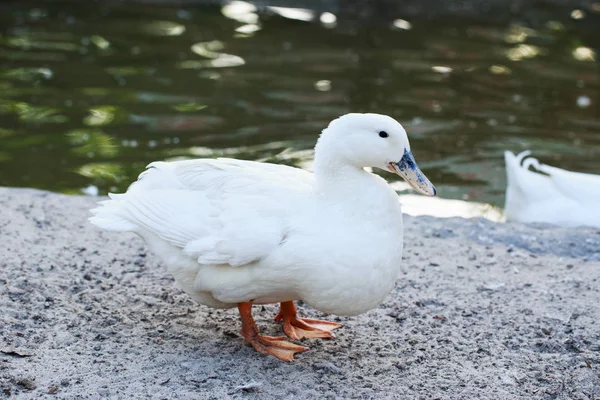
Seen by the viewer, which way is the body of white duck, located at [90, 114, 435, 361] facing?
to the viewer's right

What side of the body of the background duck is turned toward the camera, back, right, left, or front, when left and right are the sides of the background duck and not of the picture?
right

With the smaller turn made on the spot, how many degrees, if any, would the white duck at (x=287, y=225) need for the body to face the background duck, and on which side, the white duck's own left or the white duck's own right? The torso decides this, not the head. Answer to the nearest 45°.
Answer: approximately 45° to the white duck's own left

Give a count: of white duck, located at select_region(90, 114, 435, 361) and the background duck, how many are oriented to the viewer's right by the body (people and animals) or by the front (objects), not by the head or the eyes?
2
